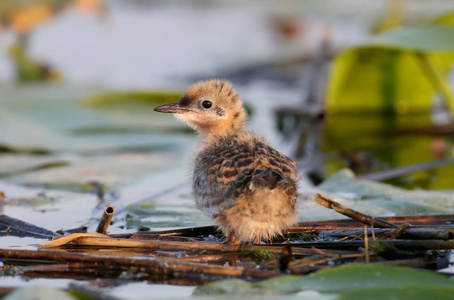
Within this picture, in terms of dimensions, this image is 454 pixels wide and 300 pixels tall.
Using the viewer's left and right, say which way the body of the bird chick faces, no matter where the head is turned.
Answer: facing away from the viewer and to the left of the viewer

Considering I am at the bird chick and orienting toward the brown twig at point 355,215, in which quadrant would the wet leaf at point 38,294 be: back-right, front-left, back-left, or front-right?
back-right

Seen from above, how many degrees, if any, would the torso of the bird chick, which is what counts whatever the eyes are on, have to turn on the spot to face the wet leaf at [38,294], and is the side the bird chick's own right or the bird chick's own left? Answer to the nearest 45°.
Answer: approximately 90° to the bird chick's own left

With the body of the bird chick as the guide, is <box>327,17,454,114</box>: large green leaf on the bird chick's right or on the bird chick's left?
on the bird chick's right

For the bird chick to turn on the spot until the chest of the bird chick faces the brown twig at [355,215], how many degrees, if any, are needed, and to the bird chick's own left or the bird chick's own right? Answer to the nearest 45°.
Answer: approximately 135° to the bird chick's own right
